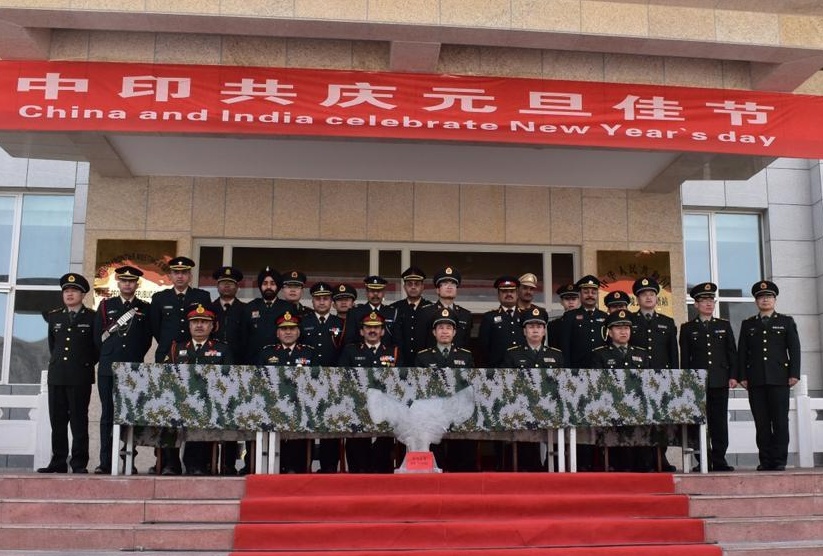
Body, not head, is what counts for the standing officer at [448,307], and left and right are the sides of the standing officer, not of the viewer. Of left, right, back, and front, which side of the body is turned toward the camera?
front

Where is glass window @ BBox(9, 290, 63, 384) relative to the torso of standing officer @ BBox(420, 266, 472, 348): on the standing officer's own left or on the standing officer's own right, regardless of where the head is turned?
on the standing officer's own right

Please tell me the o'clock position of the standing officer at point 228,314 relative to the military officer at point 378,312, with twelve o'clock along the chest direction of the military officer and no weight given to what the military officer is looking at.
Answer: The standing officer is roughly at 3 o'clock from the military officer.

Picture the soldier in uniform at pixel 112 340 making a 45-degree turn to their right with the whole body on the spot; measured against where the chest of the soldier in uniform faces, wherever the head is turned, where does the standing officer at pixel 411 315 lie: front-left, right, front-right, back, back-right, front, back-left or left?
back-left

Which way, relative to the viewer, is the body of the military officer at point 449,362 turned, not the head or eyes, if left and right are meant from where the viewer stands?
facing the viewer

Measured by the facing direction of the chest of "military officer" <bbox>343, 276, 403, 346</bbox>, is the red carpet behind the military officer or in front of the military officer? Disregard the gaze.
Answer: in front

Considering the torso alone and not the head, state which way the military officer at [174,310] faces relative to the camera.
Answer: toward the camera

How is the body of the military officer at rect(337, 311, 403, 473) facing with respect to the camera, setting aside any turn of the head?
toward the camera

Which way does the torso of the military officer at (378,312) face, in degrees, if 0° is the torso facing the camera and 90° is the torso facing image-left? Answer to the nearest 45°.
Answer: approximately 0°
